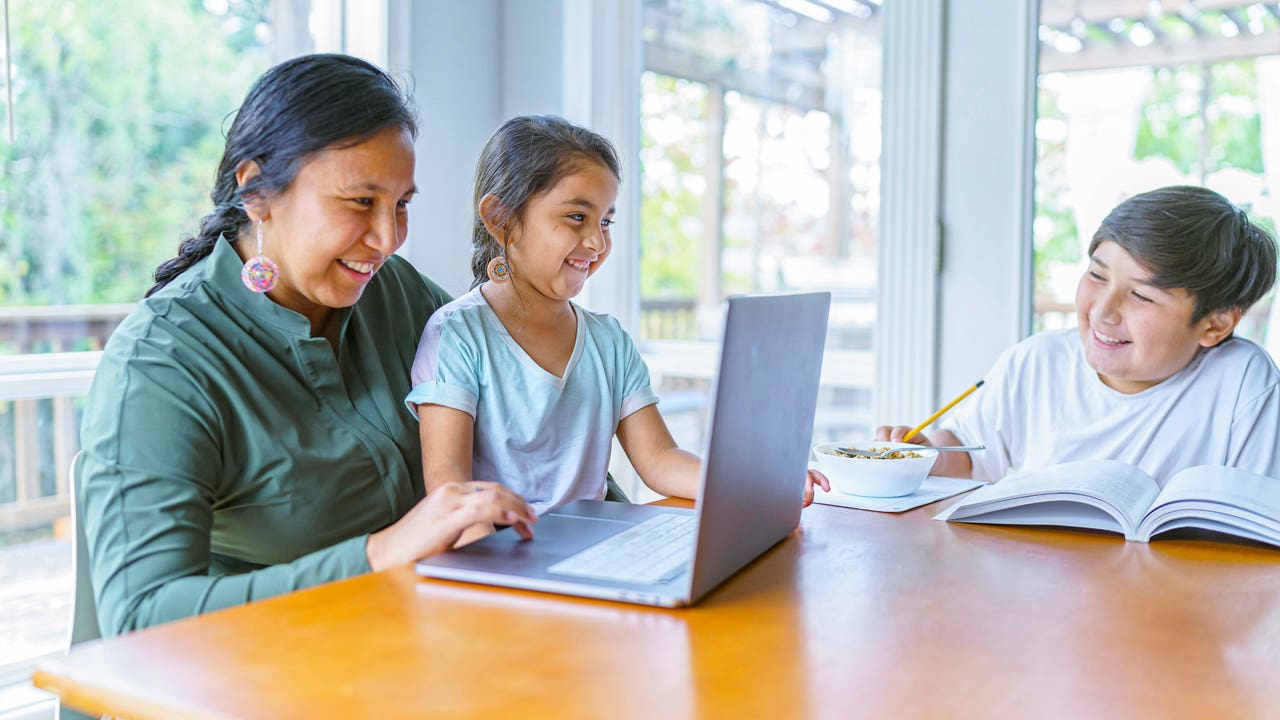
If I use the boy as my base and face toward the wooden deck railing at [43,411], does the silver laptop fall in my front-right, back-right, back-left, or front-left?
front-left

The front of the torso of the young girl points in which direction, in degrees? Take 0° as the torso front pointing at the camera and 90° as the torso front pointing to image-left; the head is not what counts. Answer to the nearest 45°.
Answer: approximately 315°

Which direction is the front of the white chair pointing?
to the viewer's right

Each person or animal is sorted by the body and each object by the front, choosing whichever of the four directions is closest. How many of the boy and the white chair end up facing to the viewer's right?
1

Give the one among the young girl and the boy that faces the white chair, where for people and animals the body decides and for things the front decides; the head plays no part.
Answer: the boy

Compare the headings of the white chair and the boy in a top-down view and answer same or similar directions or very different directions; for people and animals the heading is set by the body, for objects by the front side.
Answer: very different directions

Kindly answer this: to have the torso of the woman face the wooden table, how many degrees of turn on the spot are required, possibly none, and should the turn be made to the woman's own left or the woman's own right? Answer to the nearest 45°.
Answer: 0° — they already face it

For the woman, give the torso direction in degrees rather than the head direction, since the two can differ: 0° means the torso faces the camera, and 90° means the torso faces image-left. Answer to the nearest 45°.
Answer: approximately 315°

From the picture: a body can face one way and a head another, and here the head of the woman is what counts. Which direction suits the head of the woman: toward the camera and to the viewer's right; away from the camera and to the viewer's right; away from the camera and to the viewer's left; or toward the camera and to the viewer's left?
toward the camera and to the viewer's right

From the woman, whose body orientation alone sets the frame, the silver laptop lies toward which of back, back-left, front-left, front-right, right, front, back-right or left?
front

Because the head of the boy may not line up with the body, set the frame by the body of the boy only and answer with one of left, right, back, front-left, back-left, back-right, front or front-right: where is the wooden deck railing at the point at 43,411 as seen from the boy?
front-right

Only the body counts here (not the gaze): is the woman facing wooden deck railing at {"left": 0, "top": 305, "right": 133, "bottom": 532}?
no

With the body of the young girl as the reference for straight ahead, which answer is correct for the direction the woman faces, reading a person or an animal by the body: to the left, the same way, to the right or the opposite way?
the same way

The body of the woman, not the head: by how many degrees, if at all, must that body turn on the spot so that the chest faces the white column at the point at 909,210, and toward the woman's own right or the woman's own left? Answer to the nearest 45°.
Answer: approximately 90° to the woman's own left

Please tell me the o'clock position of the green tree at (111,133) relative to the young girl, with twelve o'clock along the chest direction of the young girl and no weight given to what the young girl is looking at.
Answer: The green tree is roughly at 6 o'clock from the young girl.

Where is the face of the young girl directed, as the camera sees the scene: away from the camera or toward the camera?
toward the camera
